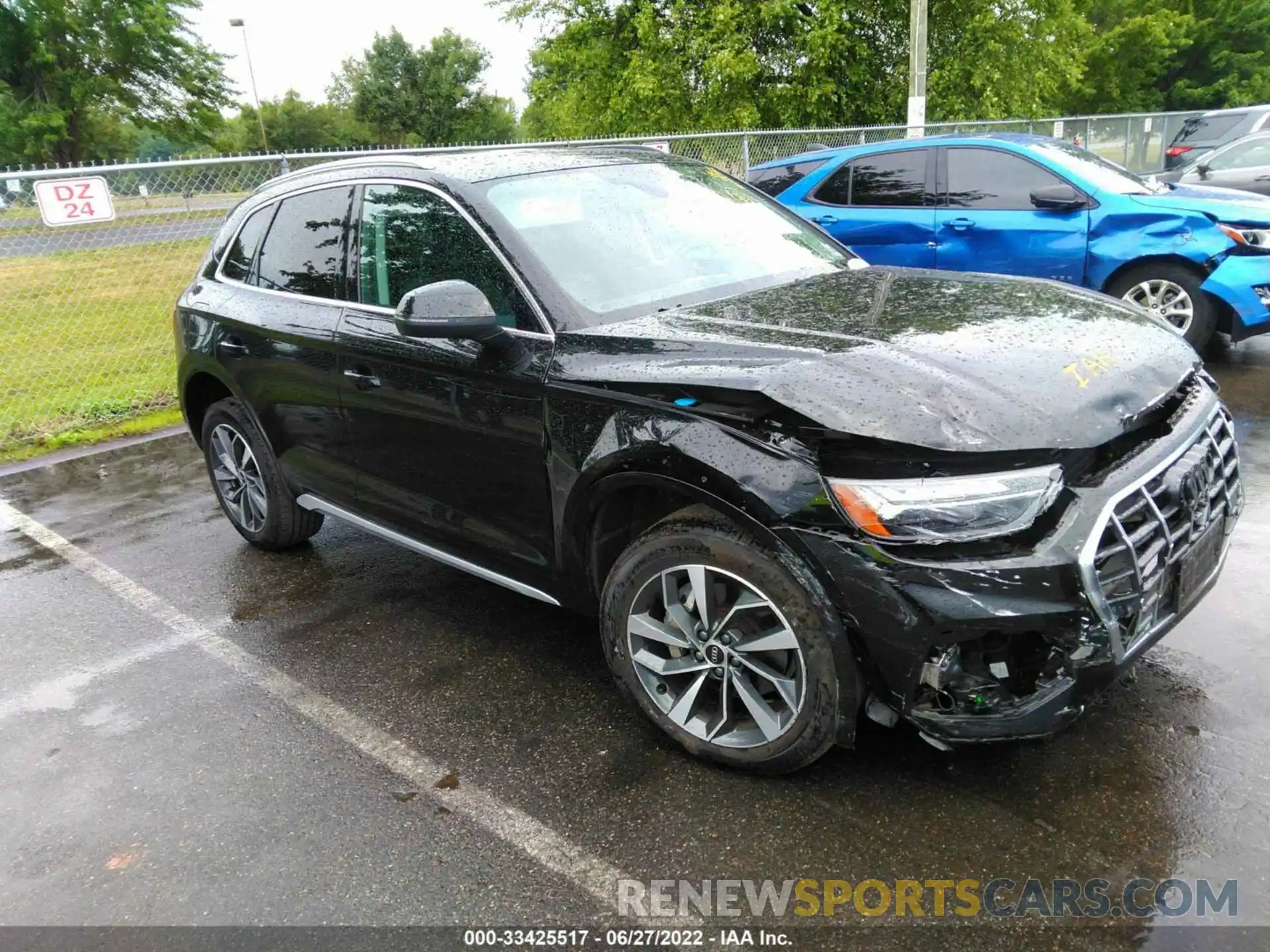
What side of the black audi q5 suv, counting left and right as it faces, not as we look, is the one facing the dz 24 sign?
back

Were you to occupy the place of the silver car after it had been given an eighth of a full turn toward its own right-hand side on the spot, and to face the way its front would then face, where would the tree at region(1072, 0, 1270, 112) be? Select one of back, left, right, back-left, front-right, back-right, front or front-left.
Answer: front-right

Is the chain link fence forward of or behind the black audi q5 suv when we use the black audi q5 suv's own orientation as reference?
behind

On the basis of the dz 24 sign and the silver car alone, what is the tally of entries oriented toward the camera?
1

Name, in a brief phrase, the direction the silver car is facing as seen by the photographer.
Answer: facing to the left of the viewer

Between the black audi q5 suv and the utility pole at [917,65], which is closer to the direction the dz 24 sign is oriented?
the black audi q5 suv

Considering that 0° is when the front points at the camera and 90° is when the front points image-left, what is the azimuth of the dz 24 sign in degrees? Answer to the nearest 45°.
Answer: approximately 0°

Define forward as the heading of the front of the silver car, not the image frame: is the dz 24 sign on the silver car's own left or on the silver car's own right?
on the silver car's own left

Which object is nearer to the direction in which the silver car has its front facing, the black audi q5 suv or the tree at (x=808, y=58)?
the tree

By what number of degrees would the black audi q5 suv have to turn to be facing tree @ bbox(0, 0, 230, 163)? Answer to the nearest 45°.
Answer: approximately 180°
